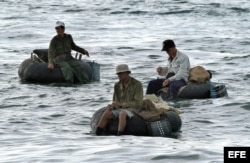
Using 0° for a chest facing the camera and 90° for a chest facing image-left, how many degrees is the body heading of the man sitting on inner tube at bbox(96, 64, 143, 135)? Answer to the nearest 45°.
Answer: approximately 45°

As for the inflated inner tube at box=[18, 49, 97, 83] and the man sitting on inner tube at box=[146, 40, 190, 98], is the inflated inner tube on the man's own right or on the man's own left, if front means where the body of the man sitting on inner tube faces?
on the man's own right

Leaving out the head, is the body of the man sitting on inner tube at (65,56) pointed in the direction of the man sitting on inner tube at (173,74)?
yes

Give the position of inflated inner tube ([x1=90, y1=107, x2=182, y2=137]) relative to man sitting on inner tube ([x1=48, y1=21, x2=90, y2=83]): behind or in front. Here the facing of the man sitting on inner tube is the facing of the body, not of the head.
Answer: in front

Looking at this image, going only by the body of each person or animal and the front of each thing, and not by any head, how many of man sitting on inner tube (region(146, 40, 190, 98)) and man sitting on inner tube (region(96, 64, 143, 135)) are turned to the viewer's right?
0

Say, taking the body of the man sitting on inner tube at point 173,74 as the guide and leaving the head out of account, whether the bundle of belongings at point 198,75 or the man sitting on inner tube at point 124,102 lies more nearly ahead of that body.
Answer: the man sitting on inner tube

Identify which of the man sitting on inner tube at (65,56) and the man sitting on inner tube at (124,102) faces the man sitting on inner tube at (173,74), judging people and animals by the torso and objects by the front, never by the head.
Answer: the man sitting on inner tube at (65,56)

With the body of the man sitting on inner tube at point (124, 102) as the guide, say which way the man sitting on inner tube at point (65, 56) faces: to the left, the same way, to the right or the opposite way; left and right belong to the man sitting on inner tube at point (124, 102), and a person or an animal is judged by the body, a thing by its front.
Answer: to the left
